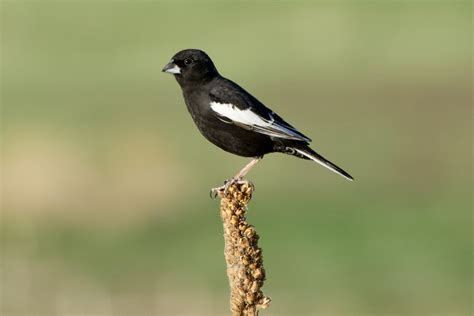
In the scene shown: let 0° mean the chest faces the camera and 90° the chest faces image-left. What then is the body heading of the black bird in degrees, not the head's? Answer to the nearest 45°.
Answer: approximately 90°
